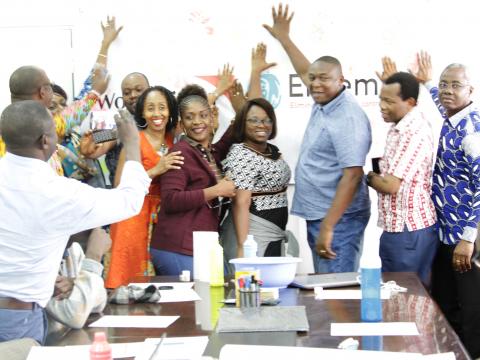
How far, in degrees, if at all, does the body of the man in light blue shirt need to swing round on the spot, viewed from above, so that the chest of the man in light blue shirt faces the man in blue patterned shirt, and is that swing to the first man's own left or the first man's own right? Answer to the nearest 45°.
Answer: approximately 135° to the first man's own left

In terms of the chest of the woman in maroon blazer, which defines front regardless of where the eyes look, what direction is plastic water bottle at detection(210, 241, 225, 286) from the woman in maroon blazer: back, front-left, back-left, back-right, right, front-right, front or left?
front-right

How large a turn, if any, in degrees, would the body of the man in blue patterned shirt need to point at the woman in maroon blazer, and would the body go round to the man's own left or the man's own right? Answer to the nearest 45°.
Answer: approximately 45° to the man's own right

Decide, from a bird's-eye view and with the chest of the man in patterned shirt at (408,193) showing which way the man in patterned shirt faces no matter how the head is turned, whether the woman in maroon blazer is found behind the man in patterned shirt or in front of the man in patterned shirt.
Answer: in front
